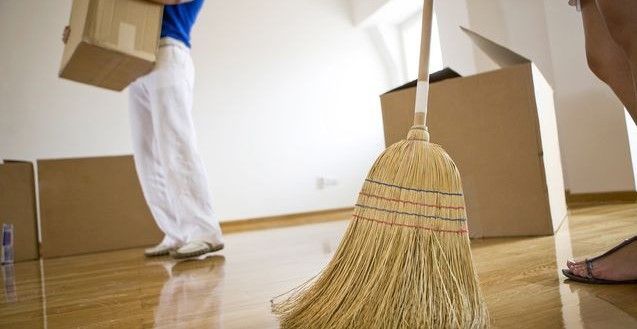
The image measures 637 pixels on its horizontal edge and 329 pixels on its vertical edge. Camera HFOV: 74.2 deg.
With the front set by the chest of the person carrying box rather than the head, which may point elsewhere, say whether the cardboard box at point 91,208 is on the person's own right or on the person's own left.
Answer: on the person's own right

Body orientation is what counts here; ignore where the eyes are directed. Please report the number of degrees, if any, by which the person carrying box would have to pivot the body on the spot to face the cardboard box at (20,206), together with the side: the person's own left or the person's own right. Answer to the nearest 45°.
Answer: approximately 45° to the person's own right

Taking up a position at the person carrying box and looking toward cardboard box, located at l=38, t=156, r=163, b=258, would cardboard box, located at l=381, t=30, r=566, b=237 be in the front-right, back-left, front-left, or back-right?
back-right

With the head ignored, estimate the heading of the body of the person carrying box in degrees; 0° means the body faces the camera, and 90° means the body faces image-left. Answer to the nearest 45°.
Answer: approximately 90°

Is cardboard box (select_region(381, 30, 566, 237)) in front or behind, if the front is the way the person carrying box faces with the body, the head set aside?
behind
